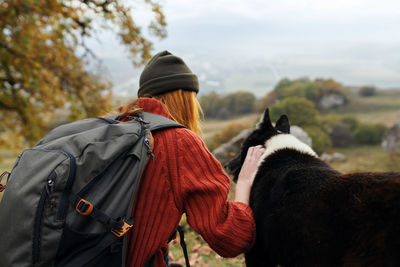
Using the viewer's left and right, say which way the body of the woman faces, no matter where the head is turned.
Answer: facing away from the viewer and to the right of the viewer

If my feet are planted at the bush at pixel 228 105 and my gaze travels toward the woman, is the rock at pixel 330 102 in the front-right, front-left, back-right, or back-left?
back-left

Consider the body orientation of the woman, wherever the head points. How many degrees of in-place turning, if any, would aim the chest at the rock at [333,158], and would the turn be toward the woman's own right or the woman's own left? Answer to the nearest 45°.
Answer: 0° — they already face it

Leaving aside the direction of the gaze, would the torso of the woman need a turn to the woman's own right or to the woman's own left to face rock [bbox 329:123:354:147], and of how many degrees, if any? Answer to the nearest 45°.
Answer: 0° — they already face it

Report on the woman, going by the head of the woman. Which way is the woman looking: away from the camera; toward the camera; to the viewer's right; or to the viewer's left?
away from the camera
